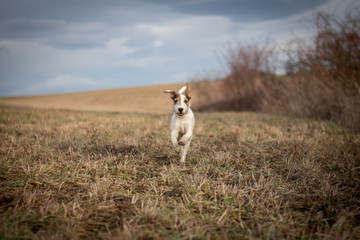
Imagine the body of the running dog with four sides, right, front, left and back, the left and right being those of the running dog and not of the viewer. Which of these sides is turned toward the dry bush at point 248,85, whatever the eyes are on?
back

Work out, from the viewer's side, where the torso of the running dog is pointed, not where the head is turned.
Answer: toward the camera
